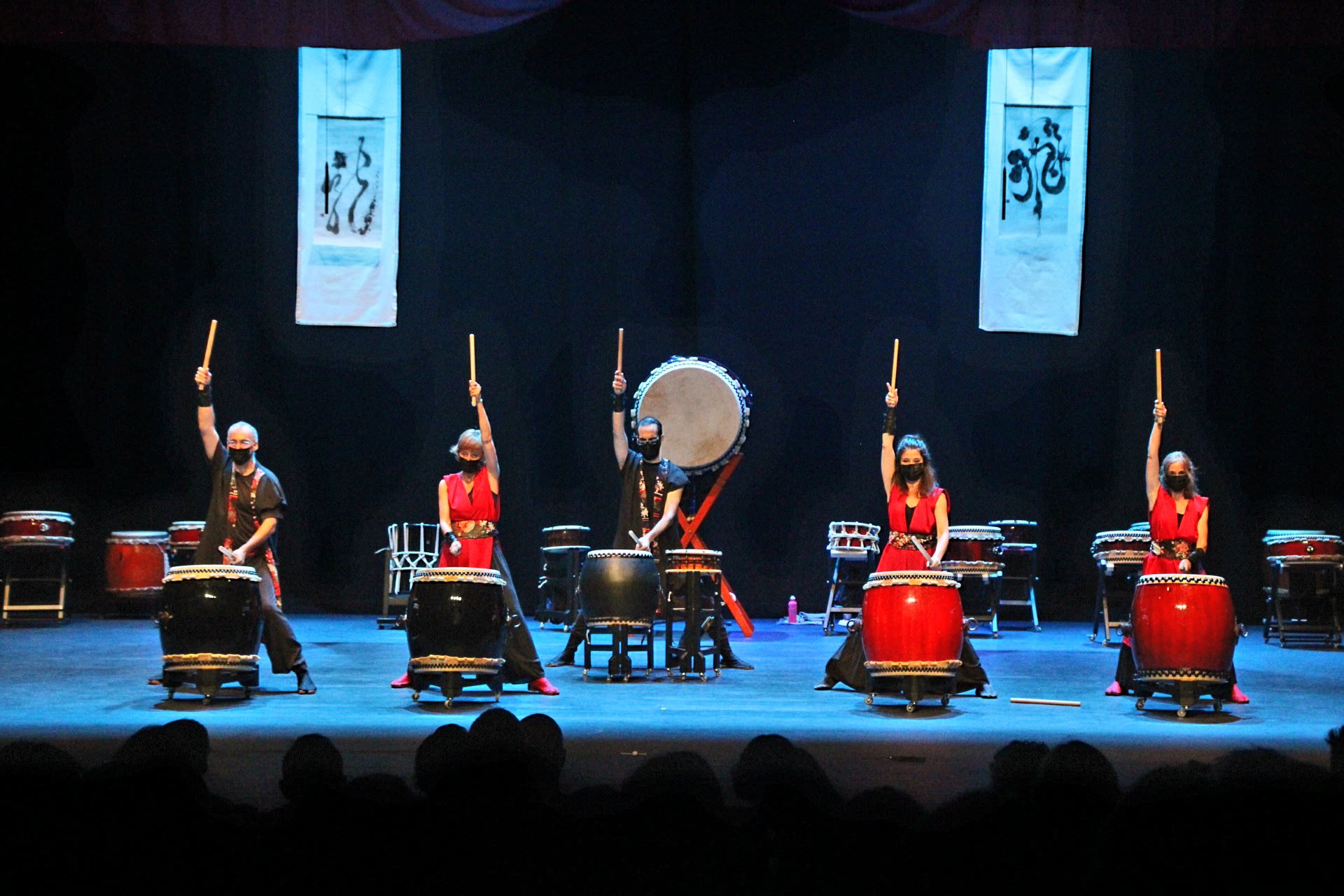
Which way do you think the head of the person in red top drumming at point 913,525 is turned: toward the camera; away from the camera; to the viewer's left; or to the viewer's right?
toward the camera

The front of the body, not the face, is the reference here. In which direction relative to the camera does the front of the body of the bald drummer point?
toward the camera

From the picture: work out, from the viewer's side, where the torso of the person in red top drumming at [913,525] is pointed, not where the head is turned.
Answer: toward the camera

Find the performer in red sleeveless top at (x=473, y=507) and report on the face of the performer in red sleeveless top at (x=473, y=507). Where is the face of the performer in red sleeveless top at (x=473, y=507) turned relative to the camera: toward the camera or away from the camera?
toward the camera

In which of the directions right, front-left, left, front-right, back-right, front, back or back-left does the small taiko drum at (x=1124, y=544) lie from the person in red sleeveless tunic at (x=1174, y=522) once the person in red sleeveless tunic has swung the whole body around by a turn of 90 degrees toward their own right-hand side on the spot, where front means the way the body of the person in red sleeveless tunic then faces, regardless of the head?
right

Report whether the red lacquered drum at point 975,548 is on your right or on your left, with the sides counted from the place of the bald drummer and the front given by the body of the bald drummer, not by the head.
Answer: on your left

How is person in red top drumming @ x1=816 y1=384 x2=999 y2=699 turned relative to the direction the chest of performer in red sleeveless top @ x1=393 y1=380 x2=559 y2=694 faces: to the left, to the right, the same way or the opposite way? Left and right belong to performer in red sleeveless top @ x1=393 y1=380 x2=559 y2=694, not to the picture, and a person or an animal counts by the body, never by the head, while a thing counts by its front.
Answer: the same way

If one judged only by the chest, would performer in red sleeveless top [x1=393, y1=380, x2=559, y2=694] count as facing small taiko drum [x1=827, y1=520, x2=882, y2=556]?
no

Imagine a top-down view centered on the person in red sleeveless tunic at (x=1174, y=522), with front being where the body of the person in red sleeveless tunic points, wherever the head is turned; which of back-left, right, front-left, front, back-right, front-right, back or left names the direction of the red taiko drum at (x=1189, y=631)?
front

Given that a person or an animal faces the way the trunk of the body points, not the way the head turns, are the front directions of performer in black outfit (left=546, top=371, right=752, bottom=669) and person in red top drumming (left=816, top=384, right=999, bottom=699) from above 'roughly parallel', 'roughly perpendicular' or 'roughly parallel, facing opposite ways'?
roughly parallel

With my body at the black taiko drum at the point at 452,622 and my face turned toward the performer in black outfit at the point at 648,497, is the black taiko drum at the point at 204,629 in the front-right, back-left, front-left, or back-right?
back-left

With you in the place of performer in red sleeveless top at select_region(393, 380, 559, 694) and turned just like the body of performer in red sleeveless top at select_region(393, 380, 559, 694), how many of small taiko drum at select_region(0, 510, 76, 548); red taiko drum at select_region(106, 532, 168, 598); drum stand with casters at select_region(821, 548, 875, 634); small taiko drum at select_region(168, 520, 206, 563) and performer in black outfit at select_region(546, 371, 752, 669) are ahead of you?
0

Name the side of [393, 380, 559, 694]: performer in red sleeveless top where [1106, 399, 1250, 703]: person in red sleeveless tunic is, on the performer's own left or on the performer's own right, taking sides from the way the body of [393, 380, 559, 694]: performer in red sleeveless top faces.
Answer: on the performer's own left

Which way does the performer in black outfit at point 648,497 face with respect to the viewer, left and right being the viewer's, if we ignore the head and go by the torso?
facing the viewer

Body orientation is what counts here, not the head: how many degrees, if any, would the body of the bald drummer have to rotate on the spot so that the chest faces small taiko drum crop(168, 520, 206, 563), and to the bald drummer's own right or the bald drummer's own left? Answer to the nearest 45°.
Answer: approximately 180°

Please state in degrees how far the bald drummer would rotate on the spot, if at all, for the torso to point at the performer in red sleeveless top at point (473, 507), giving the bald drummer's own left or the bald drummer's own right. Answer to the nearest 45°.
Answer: approximately 90° to the bald drummer's own left

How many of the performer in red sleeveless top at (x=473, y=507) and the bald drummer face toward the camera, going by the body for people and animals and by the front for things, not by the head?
2
